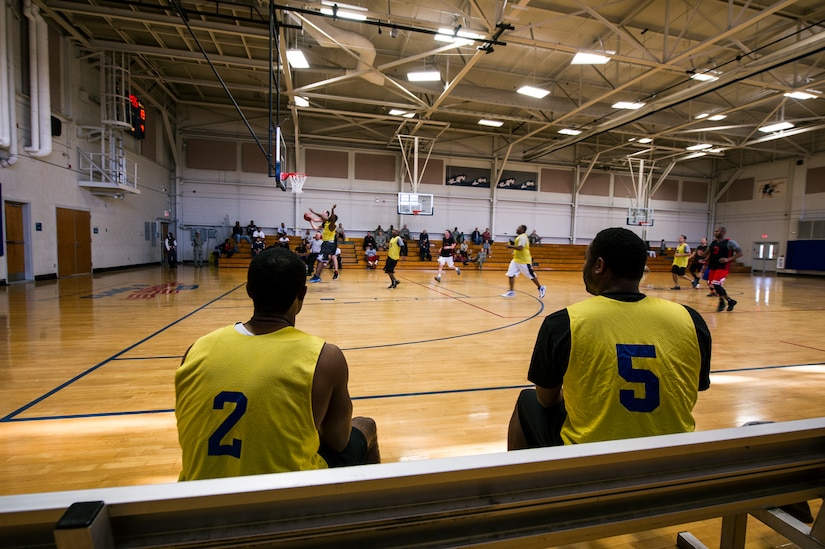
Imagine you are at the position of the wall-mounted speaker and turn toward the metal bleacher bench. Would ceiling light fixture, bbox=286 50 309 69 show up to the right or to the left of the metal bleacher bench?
left

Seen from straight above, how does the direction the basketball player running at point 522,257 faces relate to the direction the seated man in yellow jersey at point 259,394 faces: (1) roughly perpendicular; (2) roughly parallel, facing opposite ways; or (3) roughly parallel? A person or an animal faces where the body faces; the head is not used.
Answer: roughly perpendicular

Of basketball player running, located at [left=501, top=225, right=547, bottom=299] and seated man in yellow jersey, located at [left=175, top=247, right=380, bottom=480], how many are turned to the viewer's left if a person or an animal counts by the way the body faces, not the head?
1

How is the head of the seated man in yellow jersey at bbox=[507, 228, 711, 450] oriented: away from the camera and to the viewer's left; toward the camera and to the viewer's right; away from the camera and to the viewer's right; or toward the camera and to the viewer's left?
away from the camera and to the viewer's left

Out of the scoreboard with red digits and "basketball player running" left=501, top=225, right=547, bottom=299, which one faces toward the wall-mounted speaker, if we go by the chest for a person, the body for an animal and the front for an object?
the basketball player running

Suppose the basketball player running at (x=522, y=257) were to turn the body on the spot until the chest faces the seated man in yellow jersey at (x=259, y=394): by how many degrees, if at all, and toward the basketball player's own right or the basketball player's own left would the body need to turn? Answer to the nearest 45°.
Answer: approximately 90° to the basketball player's own left

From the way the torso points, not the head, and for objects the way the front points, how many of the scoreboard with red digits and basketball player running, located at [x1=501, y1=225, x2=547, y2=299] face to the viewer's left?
1

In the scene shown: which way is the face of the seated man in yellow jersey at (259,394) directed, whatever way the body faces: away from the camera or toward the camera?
away from the camera

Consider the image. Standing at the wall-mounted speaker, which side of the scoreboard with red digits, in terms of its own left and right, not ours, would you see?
right

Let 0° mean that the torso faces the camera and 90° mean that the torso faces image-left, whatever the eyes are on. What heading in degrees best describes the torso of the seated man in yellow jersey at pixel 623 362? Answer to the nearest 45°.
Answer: approximately 135°

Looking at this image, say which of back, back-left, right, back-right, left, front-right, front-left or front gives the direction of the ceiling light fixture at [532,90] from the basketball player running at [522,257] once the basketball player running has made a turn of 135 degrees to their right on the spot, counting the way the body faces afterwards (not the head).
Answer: front-left

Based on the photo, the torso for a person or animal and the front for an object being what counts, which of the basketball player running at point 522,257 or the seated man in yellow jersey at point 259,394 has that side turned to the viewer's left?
the basketball player running

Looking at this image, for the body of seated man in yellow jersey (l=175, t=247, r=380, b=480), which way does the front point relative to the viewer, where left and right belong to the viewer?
facing away from the viewer and to the right of the viewer

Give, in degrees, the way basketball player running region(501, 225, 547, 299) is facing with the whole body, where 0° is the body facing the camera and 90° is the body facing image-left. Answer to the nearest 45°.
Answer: approximately 90°

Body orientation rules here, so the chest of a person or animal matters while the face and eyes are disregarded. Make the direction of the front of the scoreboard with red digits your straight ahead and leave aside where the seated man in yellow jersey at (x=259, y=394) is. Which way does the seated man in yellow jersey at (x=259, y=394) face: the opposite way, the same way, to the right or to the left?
to the left
